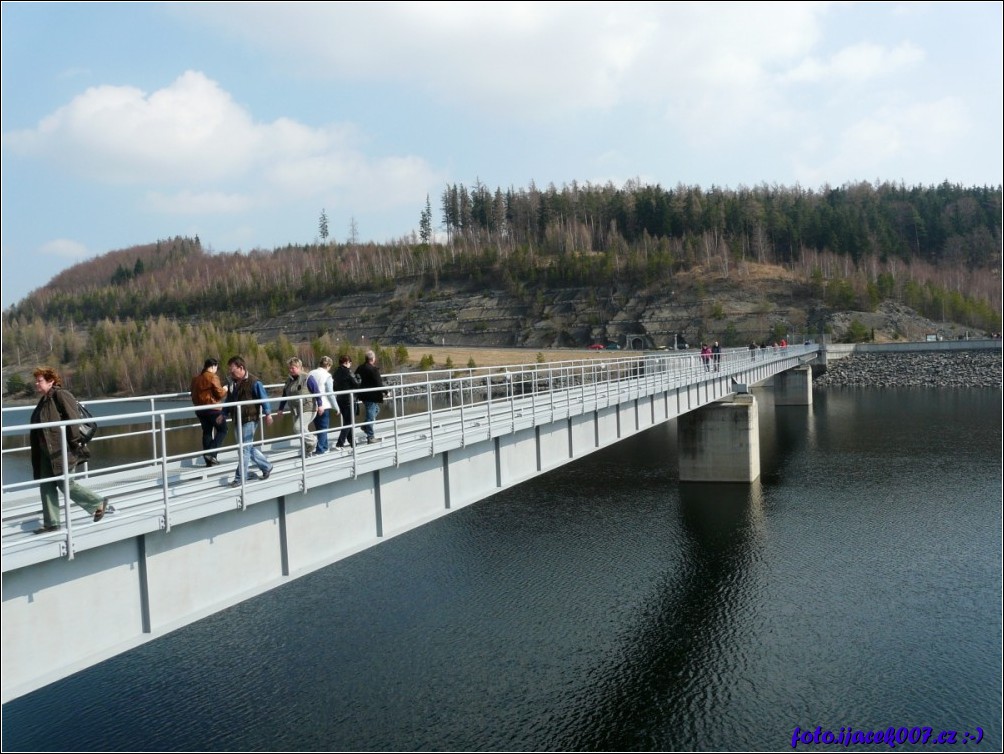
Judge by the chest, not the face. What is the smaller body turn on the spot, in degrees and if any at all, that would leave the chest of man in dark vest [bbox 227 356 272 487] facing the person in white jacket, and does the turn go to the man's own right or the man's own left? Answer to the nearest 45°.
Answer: approximately 180°

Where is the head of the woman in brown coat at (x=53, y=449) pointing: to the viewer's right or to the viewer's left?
to the viewer's left

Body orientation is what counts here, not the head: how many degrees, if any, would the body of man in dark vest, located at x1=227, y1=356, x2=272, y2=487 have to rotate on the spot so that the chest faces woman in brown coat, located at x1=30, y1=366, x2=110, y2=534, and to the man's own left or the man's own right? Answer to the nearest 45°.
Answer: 0° — they already face them

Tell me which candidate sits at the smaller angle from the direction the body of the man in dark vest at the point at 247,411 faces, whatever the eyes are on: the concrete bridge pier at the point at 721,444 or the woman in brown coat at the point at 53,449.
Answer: the woman in brown coat

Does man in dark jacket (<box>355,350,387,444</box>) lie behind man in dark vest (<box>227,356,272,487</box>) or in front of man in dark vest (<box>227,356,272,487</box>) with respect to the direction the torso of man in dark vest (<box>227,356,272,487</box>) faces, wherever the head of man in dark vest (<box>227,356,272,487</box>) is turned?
behind

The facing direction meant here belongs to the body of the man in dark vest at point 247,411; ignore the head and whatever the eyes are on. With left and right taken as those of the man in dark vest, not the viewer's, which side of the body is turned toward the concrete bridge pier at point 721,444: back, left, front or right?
back

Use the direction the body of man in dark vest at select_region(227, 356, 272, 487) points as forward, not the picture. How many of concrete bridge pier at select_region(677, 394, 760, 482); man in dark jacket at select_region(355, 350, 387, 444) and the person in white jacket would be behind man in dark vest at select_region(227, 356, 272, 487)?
3

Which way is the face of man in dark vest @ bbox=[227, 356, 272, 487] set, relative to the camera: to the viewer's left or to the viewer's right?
to the viewer's left

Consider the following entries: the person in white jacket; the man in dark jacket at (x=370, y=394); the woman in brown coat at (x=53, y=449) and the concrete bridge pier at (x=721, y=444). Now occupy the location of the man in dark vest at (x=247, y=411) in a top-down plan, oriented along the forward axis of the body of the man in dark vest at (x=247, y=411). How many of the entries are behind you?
3

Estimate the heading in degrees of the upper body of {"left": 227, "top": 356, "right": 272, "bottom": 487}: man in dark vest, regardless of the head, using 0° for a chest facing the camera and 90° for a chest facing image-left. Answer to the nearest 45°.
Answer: approximately 45°
